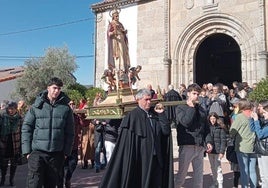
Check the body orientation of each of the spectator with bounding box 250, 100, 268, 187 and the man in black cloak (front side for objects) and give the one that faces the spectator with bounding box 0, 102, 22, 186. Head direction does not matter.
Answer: the spectator with bounding box 250, 100, 268, 187

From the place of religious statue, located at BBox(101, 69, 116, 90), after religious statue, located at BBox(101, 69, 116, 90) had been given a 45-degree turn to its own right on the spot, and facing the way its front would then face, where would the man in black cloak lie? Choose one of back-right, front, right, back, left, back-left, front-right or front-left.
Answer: left

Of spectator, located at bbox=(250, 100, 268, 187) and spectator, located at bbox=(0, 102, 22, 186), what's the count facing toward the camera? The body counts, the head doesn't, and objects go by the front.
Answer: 1

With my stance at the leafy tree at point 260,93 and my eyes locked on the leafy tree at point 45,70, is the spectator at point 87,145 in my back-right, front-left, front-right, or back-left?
front-left

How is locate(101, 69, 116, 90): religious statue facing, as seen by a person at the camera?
facing the viewer and to the left of the viewer

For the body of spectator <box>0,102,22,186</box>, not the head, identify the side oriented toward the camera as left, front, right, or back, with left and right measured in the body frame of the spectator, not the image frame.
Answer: front

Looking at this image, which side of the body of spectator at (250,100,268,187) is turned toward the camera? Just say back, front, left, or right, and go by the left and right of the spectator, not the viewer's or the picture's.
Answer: left

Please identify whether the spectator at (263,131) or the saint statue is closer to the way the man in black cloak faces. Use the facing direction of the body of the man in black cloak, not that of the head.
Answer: the spectator

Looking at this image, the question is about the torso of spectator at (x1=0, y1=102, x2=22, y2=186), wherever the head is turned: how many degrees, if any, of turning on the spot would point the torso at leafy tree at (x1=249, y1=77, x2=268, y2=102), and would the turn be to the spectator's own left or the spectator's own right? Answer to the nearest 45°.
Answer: approximately 90° to the spectator's own left

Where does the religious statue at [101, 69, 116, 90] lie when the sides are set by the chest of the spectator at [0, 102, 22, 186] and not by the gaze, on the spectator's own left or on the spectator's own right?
on the spectator's own left

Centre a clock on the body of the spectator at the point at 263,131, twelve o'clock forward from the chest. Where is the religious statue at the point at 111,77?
The religious statue is roughly at 12 o'clock from the spectator.

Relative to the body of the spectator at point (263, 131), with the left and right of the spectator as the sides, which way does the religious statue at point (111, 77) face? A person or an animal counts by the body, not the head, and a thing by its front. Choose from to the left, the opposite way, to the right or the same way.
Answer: to the left
